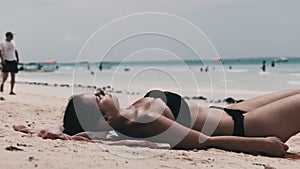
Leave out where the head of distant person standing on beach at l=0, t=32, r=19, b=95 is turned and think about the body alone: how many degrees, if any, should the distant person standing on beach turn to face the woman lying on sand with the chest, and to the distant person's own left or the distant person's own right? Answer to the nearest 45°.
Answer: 0° — they already face them

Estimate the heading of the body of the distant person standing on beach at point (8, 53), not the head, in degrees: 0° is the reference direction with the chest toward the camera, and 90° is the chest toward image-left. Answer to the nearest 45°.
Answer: approximately 0°
